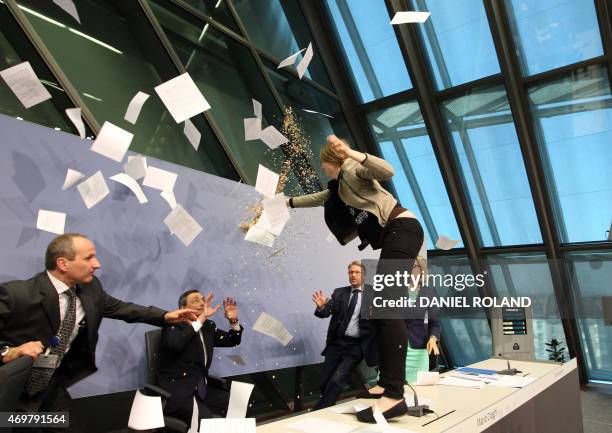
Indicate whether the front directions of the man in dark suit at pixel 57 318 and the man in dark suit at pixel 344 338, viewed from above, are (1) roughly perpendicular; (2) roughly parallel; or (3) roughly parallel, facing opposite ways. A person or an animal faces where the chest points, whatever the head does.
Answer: roughly perpendicular

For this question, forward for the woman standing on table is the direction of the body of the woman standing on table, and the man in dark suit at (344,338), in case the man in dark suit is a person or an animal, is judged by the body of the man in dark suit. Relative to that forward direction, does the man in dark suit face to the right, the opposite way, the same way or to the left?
to the left

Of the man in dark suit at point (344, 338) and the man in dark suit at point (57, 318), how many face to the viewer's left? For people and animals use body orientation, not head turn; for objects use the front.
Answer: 0

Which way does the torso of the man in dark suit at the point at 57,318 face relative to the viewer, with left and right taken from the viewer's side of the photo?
facing the viewer and to the right of the viewer

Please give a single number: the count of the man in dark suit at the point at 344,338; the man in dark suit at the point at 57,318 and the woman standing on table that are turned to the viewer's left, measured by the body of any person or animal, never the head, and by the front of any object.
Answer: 1

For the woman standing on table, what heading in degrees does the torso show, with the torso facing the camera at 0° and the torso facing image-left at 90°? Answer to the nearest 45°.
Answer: approximately 90°

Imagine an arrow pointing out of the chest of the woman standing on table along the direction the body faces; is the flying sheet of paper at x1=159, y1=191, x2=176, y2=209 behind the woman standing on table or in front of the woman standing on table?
in front

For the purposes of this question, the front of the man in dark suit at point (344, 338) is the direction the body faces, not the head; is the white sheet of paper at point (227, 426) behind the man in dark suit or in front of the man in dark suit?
in front

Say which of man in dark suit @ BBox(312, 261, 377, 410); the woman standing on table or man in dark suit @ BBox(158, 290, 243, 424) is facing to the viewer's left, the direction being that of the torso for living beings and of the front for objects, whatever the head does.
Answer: the woman standing on table

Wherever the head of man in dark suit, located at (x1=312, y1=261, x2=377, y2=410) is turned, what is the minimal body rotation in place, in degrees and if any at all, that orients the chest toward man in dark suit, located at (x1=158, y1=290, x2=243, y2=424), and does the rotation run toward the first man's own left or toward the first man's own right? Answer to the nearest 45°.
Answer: approximately 45° to the first man's own right

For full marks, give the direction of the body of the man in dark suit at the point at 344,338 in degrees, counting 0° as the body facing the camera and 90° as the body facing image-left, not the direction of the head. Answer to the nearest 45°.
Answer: approximately 0°

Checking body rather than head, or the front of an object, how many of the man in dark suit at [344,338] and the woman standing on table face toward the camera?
1
